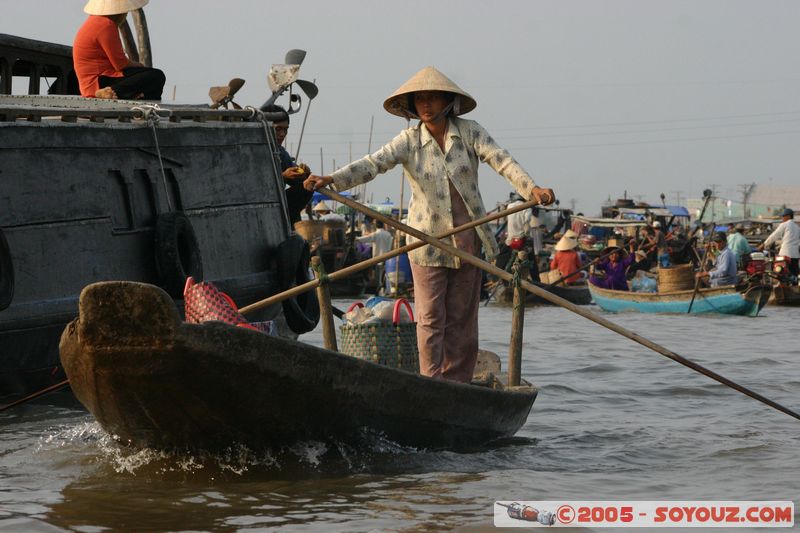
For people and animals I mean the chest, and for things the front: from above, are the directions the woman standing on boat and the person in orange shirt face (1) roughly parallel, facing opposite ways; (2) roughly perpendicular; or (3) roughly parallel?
roughly perpendicular

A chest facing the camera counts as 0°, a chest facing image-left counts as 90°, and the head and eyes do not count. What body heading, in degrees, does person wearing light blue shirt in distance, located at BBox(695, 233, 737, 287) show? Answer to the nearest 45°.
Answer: approximately 90°

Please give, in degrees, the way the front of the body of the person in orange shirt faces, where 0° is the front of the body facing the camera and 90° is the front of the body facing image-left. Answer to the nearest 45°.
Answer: approximately 270°

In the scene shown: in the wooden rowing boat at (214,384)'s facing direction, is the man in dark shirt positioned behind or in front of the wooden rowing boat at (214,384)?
behind

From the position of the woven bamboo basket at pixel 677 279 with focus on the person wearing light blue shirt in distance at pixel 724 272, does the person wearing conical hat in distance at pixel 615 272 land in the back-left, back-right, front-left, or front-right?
back-left

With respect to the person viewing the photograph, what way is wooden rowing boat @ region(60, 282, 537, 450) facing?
facing the viewer and to the left of the viewer

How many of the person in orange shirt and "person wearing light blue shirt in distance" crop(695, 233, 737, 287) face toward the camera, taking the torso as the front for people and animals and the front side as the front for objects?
0

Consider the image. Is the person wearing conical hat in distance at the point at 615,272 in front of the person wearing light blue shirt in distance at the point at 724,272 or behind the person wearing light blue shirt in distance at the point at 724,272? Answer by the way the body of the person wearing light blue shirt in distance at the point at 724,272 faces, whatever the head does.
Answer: in front

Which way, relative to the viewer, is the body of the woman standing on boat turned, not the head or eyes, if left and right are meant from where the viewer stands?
facing the viewer

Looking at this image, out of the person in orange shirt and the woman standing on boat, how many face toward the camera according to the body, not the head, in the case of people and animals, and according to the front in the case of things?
1
